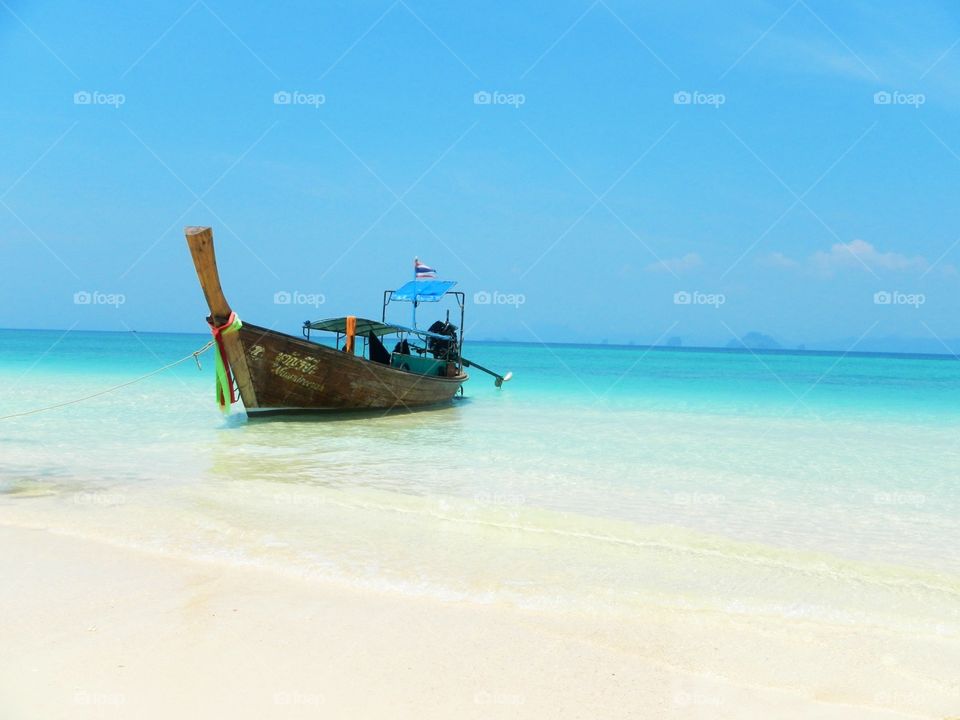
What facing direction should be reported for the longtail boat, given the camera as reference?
facing the viewer and to the left of the viewer
